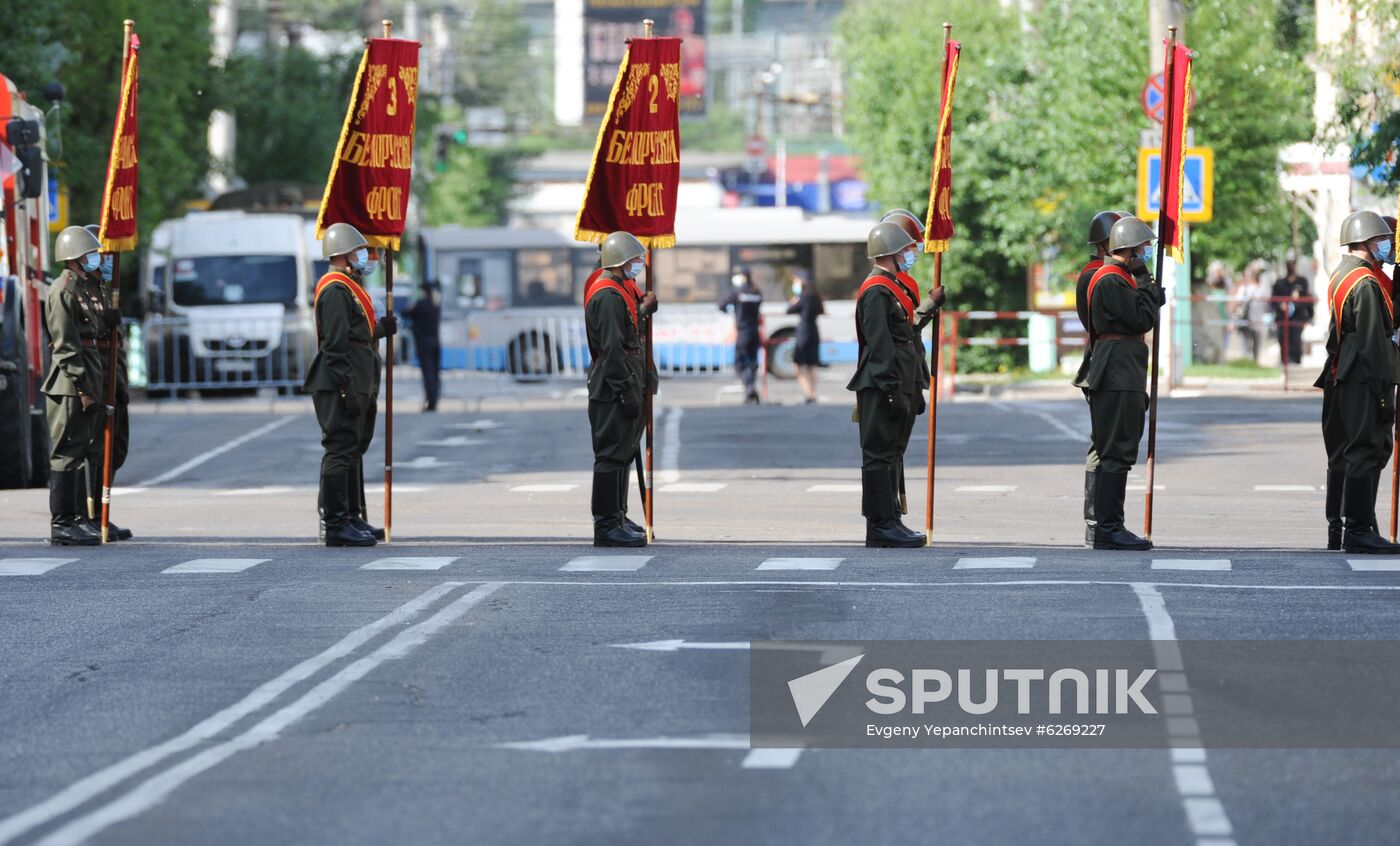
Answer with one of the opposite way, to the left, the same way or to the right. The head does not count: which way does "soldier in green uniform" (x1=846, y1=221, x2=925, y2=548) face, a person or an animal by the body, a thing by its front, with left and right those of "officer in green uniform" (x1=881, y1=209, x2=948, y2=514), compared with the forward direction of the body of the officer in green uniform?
the same way

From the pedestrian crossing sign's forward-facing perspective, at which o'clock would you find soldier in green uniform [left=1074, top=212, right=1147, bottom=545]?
The soldier in green uniform is roughly at 12 o'clock from the pedestrian crossing sign.

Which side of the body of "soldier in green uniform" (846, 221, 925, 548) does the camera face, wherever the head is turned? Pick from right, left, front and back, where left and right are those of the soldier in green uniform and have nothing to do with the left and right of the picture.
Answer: right

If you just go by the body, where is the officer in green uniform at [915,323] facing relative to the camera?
to the viewer's right

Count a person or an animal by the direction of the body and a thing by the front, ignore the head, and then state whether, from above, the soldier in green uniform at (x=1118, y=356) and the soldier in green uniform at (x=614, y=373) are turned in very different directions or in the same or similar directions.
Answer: same or similar directions

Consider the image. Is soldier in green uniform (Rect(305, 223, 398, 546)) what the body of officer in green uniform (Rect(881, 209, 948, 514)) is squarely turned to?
no

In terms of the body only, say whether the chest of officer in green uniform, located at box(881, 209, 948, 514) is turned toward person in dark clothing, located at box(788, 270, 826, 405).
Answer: no

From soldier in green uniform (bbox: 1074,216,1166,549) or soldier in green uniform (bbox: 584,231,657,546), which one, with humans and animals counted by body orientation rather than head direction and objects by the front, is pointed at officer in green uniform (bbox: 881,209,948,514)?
soldier in green uniform (bbox: 584,231,657,546)

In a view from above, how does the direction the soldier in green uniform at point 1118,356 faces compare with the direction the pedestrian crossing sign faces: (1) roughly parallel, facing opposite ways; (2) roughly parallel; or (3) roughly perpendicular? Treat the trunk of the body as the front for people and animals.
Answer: roughly perpendicular

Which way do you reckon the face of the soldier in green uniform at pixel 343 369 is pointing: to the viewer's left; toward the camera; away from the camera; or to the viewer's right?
to the viewer's right

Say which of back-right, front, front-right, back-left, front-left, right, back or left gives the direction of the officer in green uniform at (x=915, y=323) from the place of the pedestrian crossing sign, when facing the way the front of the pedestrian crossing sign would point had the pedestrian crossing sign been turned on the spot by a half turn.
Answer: back

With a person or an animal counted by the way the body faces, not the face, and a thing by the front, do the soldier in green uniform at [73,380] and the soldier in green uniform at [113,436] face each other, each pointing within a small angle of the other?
no

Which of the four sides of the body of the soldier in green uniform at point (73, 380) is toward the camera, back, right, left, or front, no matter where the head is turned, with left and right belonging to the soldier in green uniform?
right

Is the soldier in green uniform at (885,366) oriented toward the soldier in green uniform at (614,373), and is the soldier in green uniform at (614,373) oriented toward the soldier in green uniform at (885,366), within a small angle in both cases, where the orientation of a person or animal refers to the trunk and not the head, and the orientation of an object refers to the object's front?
no

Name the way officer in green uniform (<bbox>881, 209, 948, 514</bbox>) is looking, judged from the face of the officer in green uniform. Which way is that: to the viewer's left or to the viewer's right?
to the viewer's right

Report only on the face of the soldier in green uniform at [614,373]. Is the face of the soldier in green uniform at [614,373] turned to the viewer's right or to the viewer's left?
to the viewer's right
